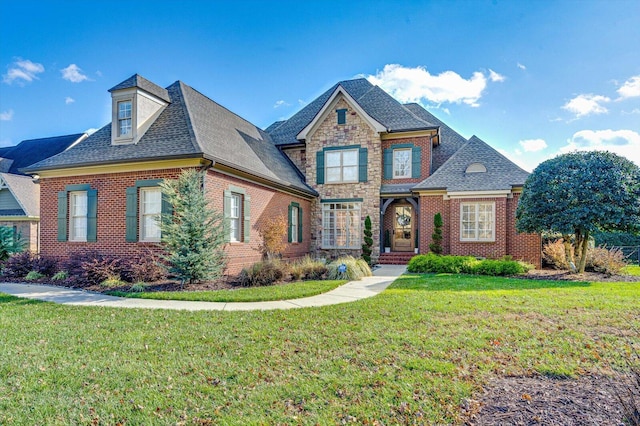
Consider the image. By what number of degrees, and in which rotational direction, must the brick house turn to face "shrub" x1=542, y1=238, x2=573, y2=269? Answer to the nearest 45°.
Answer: approximately 90° to its left

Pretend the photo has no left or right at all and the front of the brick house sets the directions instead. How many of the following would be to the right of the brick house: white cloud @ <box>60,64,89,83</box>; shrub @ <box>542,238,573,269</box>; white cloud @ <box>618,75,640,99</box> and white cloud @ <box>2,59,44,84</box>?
2

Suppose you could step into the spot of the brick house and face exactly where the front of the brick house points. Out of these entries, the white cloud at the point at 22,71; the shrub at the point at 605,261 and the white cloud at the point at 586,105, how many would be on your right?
1

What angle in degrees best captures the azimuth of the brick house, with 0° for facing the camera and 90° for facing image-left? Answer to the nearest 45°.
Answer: approximately 0°

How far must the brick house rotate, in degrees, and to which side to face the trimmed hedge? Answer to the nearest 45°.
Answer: approximately 45° to its left

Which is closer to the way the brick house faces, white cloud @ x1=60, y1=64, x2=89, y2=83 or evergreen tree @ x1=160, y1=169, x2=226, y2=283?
the evergreen tree

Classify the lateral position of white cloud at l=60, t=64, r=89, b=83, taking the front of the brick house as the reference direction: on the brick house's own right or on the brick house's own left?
on the brick house's own right

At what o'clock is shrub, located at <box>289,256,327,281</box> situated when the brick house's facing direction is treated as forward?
The shrub is roughly at 12 o'clock from the brick house.

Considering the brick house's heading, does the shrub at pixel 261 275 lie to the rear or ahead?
ahead

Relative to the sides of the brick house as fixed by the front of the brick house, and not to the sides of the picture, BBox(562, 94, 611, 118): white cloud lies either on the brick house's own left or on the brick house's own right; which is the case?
on the brick house's own left
